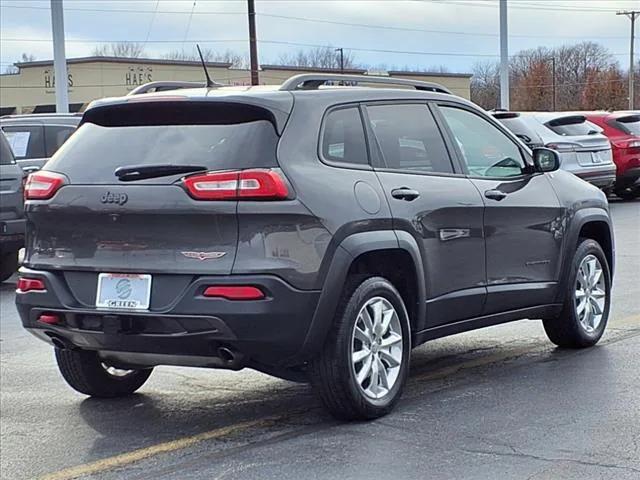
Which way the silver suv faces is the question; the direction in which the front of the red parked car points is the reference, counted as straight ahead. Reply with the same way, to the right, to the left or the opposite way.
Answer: the same way

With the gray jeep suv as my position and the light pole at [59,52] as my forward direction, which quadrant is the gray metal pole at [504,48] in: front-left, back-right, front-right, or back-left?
front-right

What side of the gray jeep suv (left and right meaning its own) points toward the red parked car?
front

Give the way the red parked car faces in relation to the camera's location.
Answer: facing away from the viewer and to the left of the viewer

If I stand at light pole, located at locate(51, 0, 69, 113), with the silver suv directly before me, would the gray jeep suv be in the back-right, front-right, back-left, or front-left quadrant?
front-right

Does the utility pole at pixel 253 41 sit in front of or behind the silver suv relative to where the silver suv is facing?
in front

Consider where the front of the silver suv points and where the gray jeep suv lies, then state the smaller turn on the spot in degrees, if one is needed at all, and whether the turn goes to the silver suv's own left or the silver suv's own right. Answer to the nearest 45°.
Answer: approximately 135° to the silver suv's own left

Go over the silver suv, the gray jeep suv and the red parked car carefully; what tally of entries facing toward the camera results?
0

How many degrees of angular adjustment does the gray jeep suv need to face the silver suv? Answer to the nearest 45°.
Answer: approximately 45° to its left

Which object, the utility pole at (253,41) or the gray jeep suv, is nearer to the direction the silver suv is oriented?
the utility pole

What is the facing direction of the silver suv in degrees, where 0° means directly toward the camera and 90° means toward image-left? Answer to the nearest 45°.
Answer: approximately 135°

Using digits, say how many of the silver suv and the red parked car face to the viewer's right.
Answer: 0

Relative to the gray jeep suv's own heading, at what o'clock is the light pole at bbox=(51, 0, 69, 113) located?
The light pole is roughly at 10 o'clock from the gray jeep suv.

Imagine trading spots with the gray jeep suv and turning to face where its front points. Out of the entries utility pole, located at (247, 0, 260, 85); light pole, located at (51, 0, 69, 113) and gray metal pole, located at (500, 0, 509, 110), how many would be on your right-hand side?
0

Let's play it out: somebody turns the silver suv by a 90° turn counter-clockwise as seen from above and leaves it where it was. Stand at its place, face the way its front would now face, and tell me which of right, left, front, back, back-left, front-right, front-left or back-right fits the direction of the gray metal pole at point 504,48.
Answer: back-right

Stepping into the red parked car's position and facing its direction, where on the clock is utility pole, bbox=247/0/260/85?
The utility pole is roughly at 12 o'clock from the red parked car.

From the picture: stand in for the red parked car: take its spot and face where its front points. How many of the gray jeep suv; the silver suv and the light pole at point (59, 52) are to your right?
0

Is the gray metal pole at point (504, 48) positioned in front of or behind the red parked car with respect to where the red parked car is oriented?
in front

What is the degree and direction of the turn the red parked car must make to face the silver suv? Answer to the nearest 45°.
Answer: approximately 135° to its left
